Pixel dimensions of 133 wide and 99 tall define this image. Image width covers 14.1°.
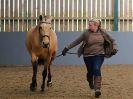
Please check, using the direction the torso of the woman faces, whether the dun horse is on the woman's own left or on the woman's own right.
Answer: on the woman's own right

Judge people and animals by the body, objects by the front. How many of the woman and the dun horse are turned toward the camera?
2

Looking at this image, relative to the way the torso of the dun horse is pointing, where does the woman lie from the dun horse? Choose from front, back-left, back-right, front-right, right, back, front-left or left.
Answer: front-left

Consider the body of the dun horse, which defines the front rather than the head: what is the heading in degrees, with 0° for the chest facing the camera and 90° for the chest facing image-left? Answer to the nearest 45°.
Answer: approximately 0°
